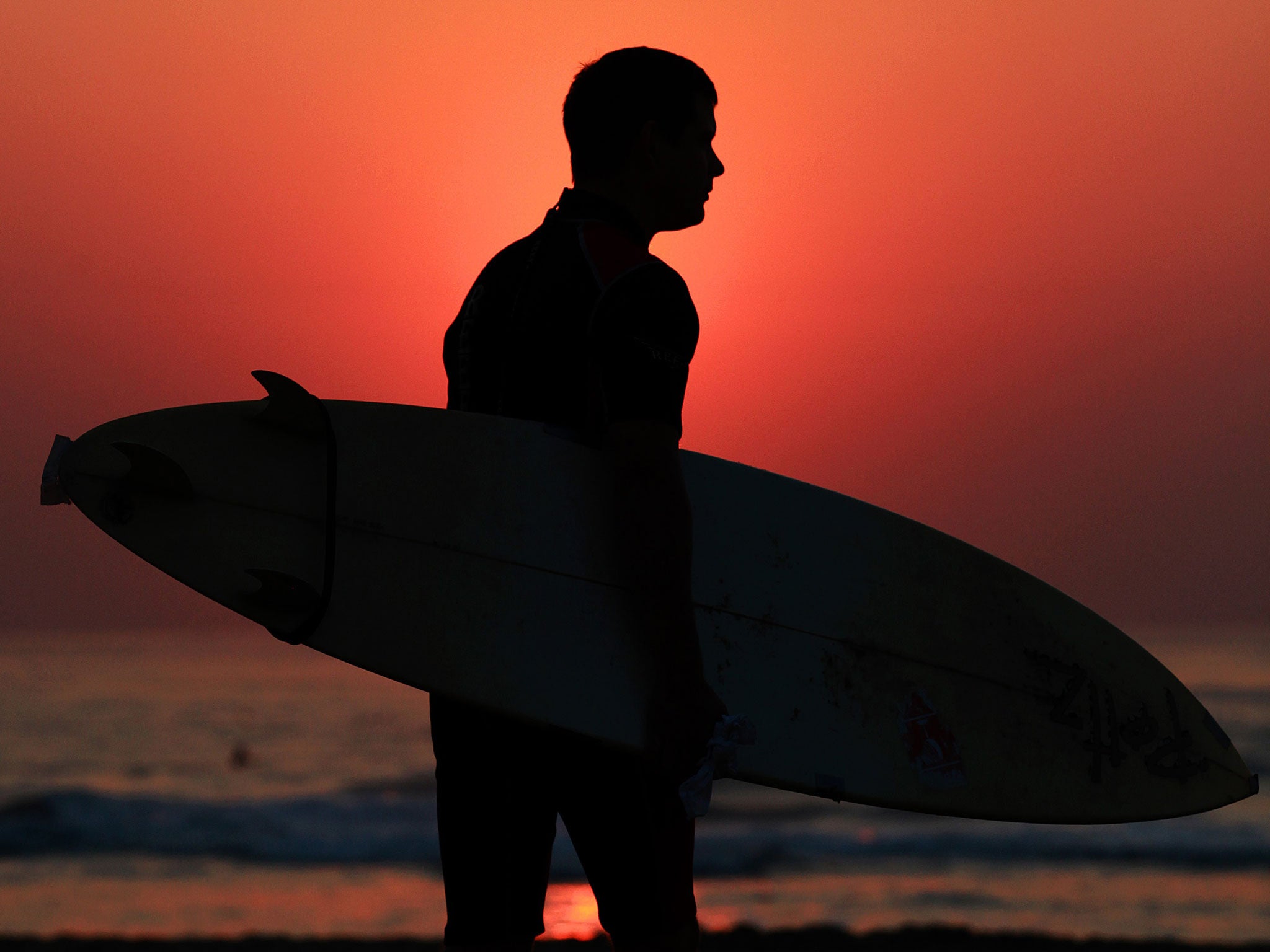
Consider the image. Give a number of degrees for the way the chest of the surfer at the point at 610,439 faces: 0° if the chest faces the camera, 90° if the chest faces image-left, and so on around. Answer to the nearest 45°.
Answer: approximately 225°

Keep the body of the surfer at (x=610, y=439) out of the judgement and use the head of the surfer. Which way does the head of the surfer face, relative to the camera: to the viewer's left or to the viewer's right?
to the viewer's right
